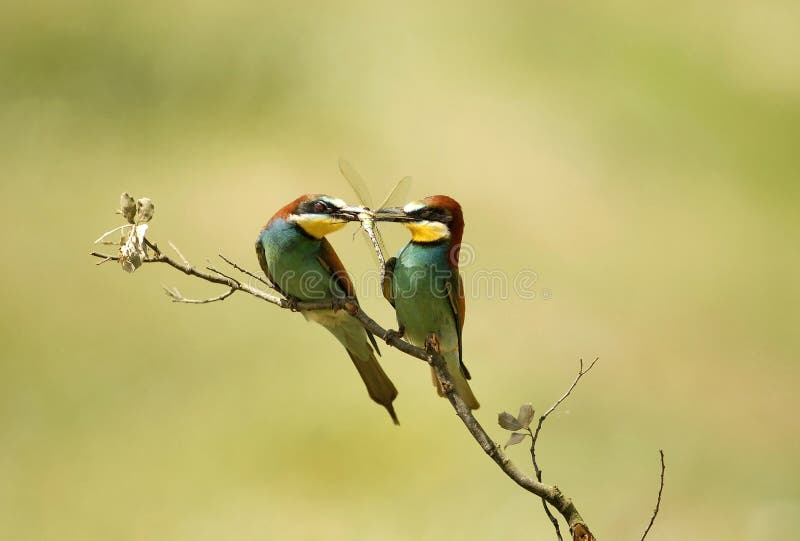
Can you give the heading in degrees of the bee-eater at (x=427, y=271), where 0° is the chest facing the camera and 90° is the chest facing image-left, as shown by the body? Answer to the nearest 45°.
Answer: approximately 45°
